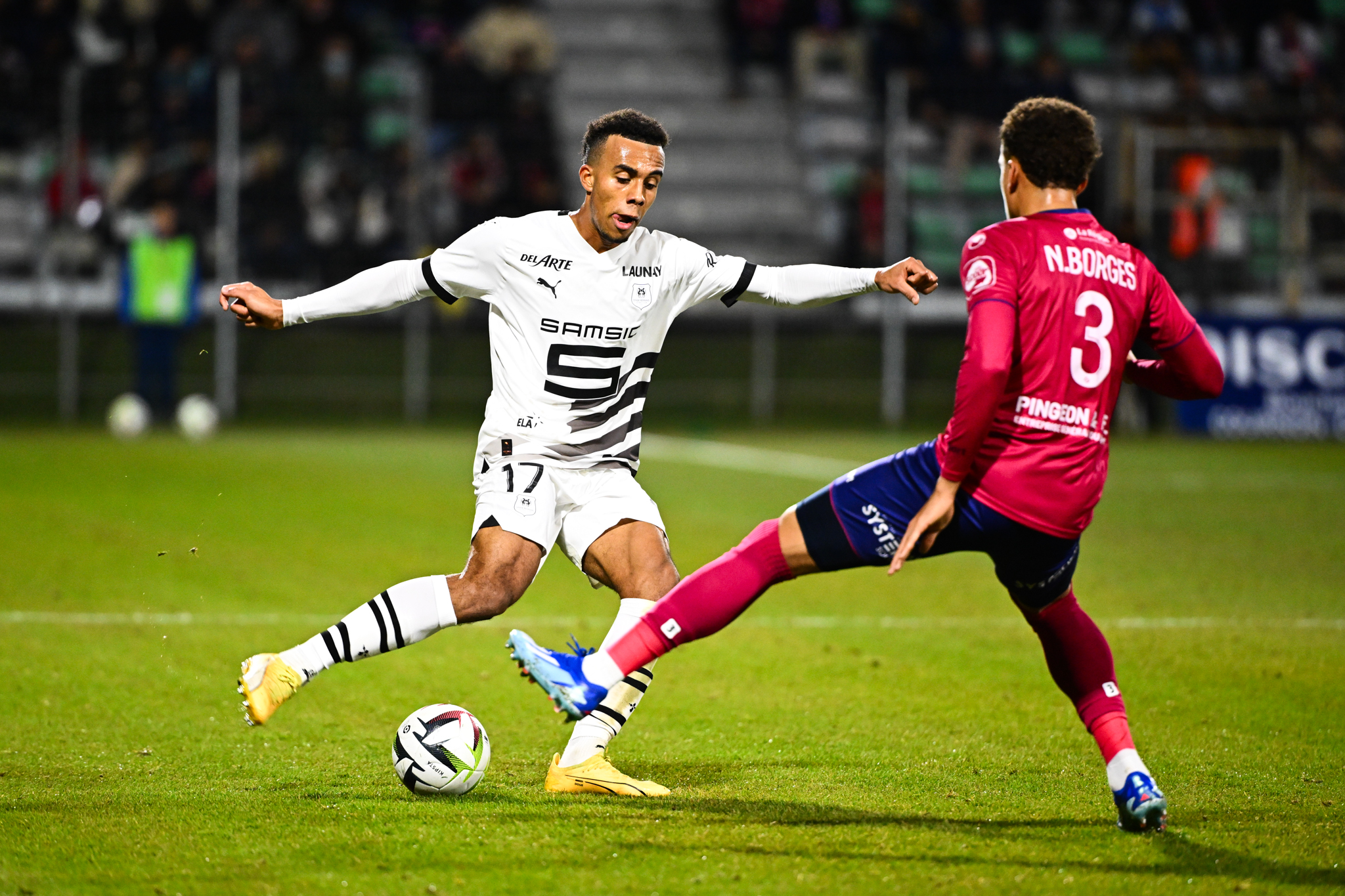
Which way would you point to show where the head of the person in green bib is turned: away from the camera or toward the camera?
toward the camera

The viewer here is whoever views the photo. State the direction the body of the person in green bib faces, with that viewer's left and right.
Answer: facing the viewer

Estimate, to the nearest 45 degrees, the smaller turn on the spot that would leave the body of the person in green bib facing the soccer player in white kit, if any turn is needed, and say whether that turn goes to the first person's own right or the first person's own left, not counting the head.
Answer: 0° — they already face them

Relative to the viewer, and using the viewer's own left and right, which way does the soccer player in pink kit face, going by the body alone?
facing away from the viewer and to the left of the viewer

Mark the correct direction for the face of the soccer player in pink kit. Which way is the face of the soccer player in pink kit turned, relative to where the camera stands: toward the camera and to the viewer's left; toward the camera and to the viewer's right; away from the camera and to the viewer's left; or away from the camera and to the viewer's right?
away from the camera and to the viewer's left

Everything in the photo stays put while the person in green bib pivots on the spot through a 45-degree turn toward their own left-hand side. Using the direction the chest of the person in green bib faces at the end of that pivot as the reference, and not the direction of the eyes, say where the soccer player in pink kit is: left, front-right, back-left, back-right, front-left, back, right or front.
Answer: front-right

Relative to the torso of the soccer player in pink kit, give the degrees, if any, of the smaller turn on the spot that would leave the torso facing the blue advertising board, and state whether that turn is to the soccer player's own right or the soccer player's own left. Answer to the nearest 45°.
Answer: approximately 45° to the soccer player's own right

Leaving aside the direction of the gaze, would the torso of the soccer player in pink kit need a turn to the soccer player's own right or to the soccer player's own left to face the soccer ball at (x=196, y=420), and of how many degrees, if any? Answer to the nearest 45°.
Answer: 0° — they already face it

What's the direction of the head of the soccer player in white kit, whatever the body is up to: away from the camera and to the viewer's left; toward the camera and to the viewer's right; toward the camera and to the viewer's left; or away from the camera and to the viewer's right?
toward the camera and to the viewer's right

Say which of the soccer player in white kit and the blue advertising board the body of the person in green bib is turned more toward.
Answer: the soccer player in white kit
